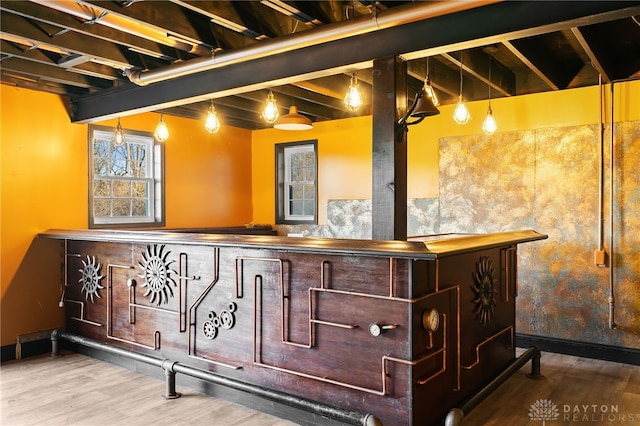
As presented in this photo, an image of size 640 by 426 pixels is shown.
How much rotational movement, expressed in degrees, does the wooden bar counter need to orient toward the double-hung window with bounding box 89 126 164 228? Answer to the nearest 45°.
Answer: approximately 90° to its right

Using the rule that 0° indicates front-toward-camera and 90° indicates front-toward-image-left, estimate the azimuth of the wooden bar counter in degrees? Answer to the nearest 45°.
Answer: approximately 45°

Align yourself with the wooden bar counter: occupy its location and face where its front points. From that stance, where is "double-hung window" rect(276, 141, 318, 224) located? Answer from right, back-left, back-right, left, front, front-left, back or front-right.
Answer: back-right

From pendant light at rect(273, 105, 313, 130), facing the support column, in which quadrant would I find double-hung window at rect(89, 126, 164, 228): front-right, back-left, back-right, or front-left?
back-right
